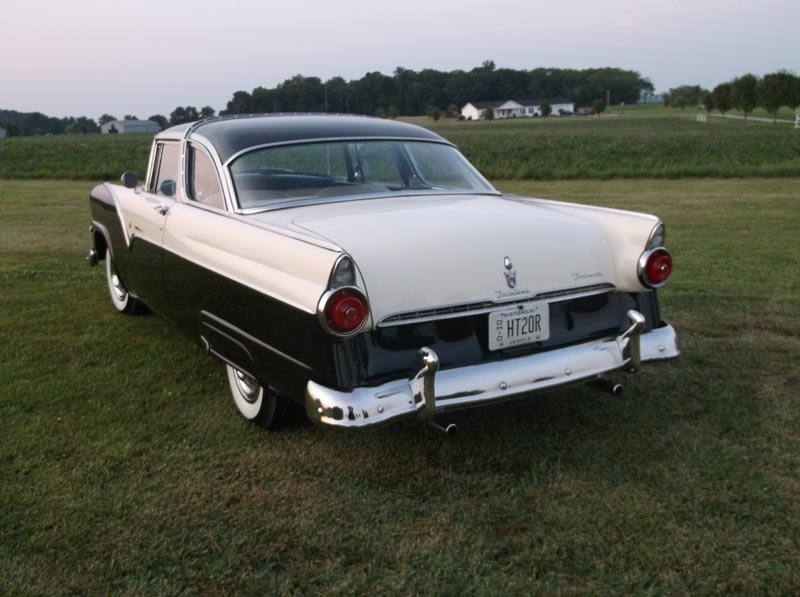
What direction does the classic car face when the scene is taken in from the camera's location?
facing away from the viewer and to the left of the viewer
